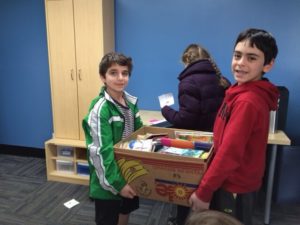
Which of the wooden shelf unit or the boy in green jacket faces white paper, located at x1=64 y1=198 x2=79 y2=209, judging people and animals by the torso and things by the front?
the wooden shelf unit

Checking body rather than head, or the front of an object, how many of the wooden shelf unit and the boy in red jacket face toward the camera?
1

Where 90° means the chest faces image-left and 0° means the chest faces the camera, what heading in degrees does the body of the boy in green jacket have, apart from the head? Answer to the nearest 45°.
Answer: approximately 315°

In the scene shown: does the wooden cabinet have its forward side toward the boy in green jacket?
yes

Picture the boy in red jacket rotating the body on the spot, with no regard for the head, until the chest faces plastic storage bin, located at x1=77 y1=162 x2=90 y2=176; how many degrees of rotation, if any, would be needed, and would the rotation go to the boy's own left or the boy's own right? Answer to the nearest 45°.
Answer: approximately 45° to the boy's own right

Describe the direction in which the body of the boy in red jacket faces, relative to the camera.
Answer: to the viewer's left

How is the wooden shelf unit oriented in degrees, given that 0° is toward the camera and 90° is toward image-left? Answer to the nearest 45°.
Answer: approximately 0°
